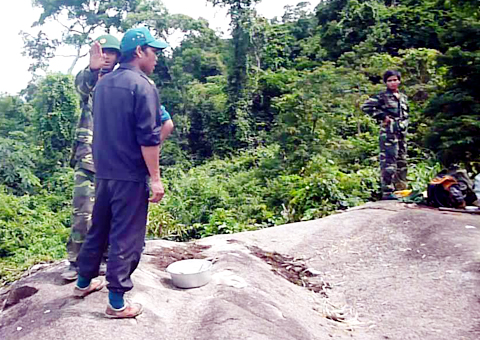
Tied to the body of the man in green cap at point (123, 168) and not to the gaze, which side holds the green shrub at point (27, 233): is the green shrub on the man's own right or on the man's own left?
on the man's own left

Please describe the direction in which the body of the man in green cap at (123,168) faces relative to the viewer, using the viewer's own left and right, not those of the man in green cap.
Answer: facing away from the viewer and to the right of the viewer

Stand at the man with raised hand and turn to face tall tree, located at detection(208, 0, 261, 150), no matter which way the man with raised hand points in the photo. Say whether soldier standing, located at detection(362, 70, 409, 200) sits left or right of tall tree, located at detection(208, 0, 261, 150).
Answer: right

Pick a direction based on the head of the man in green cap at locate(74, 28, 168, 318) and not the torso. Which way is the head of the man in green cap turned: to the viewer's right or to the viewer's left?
to the viewer's right

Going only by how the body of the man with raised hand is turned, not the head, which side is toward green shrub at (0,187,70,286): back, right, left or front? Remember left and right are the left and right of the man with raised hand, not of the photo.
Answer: back

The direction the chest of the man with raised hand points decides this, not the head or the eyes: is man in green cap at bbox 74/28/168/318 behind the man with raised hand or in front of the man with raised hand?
in front
